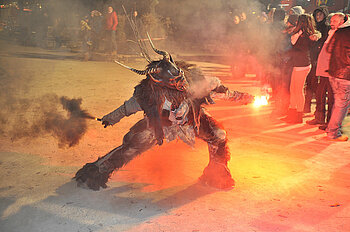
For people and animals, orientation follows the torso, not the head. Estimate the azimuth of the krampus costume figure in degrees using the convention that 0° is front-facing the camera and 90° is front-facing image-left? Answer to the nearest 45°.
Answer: approximately 0°

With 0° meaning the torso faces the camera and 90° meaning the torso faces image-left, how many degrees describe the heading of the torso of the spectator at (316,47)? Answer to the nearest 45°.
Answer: approximately 45°

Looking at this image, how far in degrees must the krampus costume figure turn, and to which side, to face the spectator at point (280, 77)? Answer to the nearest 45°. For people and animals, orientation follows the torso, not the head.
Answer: approximately 135° to its left

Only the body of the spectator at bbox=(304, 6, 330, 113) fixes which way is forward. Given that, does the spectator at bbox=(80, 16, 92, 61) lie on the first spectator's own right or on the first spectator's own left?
on the first spectator's own right

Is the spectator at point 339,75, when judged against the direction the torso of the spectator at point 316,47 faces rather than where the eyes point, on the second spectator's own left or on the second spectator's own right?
on the second spectator's own left

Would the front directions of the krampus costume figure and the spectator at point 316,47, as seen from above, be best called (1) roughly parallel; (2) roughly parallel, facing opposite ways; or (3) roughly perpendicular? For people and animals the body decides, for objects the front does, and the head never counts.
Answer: roughly perpendicular

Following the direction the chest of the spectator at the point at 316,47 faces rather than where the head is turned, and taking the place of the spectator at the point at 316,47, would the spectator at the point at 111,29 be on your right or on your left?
on your right

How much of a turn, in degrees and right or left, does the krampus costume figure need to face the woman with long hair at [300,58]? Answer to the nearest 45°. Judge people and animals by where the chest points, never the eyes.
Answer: approximately 135° to its left
